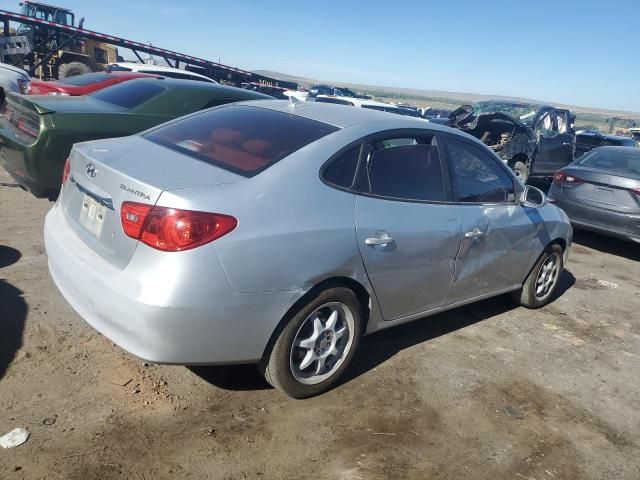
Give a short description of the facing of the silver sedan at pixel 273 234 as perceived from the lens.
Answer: facing away from the viewer and to the right of the viewer

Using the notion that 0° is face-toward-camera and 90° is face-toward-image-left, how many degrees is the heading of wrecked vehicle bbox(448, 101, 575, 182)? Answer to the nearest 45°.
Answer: approximately 45°

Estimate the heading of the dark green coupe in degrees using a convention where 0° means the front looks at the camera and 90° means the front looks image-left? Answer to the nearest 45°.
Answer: approximately 225°

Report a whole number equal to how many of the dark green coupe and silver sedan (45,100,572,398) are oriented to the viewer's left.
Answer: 0

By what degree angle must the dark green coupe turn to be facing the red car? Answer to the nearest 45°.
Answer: approximately 45° to its left

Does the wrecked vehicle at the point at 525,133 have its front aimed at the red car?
yes

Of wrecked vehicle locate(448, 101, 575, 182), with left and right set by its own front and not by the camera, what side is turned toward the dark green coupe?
front

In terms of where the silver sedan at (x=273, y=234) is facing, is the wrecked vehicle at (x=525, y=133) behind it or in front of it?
in front

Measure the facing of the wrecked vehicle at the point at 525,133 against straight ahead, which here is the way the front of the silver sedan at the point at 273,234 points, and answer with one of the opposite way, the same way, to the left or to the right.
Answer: the opposite way

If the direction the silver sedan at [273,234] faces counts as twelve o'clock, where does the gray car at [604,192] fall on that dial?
The gray car is roughly at 12 o'clock from the silver sedan.

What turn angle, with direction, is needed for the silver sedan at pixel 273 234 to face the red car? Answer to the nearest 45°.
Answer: approximately 90° to its left

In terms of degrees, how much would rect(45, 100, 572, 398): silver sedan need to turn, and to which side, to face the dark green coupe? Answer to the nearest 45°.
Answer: approximately 90° to its left

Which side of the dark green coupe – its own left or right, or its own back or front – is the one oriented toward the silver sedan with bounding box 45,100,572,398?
right

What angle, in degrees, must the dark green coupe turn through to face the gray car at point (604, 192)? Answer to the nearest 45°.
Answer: approximately 45° to its right

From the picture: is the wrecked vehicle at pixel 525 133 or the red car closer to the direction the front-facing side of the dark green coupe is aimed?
the wrecked vehicle
